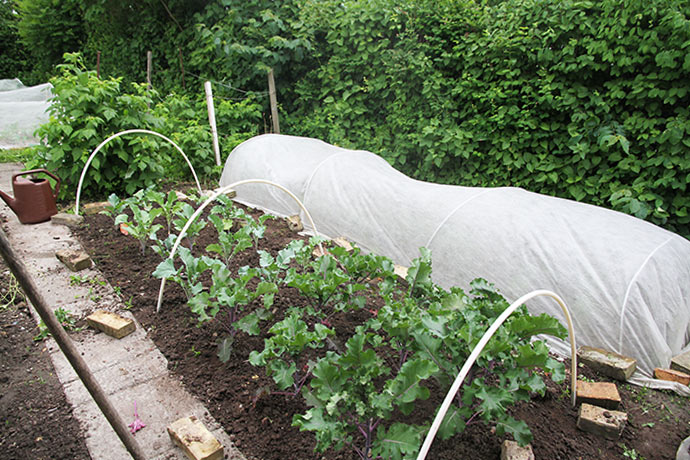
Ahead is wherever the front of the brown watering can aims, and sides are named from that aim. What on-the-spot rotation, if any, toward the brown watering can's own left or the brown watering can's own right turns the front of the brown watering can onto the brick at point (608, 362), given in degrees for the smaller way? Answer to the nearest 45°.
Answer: approximately 135° to the brown watering can's own left

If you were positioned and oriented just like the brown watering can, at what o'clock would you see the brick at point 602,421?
The brick is roughly at 8 o'clock from the brown watering can.

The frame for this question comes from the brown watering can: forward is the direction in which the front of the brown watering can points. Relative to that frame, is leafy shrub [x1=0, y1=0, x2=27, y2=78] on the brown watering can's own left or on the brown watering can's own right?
on the brown watering can's own right

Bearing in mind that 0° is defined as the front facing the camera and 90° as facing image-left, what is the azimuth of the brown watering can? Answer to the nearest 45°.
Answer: approximately 90°

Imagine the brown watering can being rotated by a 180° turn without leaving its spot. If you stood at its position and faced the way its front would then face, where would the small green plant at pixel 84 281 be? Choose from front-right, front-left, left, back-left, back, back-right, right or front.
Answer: right

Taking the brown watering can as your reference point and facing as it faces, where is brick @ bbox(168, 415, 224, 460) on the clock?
The brick is roughly at 9 o'clock from the brown watering can.

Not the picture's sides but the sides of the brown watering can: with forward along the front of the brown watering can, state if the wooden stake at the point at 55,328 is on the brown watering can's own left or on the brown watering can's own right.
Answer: on the brown watering can's own left

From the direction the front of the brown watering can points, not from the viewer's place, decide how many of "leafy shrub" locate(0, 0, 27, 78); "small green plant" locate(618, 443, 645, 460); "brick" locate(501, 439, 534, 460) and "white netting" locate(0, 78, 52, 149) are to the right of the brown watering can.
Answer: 2

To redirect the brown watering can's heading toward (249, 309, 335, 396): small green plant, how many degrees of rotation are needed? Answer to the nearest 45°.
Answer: approximately 90° to its left

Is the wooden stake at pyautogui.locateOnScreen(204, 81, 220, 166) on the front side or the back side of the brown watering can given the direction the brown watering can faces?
on the back side
